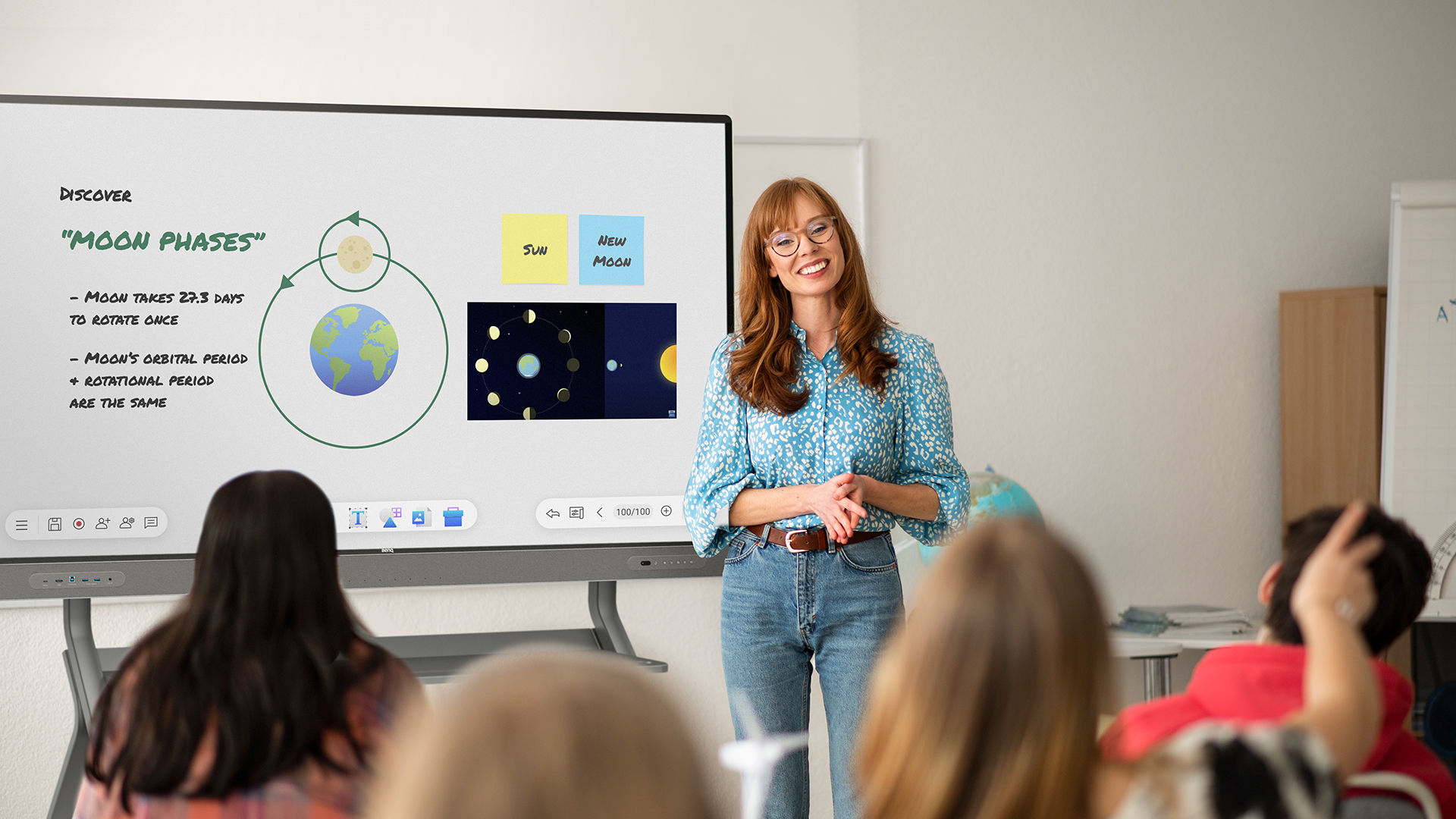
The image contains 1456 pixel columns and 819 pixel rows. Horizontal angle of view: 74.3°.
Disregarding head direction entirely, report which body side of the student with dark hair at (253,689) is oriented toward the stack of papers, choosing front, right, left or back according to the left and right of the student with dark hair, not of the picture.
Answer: right

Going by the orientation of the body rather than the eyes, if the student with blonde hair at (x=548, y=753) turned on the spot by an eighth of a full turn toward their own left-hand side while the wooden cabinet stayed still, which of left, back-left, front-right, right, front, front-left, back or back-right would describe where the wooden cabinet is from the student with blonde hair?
right

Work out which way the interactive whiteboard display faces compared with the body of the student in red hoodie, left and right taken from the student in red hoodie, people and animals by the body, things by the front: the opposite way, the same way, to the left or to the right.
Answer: the opposite way

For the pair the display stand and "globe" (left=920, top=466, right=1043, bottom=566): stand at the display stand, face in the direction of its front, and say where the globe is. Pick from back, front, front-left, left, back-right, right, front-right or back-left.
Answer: left

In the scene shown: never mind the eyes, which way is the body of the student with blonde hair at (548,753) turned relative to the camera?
away from the camera

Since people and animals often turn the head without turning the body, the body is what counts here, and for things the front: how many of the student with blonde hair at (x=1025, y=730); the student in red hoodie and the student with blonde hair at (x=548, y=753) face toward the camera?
0

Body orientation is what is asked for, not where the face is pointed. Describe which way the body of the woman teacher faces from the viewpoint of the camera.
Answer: toward the camera

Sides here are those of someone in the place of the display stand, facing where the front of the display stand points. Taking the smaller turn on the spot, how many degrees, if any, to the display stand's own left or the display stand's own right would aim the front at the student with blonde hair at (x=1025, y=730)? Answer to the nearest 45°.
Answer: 0° — it already faces them

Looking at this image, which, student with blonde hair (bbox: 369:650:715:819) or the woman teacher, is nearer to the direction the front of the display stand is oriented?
the student with blonde hair

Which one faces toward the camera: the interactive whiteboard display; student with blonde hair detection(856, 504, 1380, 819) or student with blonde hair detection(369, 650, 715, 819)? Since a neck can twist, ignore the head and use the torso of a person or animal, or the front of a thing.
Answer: the interactive whiteboard display

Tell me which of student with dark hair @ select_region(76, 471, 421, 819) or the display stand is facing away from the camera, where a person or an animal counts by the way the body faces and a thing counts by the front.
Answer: the student with dark hair

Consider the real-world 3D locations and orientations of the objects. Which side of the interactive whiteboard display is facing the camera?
front

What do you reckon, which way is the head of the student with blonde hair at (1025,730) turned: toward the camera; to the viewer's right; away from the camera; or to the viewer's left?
away from the camera

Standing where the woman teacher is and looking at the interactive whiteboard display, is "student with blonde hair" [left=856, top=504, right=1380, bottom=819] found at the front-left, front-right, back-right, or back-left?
back-left

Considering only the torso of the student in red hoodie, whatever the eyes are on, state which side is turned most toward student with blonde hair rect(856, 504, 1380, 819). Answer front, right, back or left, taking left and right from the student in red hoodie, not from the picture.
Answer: left

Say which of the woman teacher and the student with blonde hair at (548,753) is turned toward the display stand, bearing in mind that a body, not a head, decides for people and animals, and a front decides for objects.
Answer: the student with blonde hair

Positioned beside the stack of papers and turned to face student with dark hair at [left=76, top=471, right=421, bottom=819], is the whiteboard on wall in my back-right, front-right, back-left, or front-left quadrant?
back-left

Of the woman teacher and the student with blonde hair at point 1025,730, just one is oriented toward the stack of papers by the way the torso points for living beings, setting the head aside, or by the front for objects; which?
the student with blonde hair

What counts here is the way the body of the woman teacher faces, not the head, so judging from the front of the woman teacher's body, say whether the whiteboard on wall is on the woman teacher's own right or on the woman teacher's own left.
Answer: on the woman teacher's own left

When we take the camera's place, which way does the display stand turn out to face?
facing the viewer

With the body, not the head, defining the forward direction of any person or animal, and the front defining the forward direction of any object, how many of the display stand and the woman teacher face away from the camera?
0
